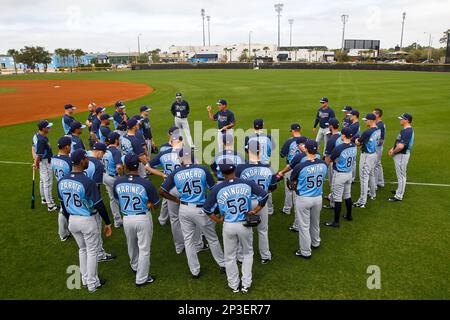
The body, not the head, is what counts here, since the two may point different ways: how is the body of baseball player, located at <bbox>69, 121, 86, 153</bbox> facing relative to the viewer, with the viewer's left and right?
facing to the right of the viewer

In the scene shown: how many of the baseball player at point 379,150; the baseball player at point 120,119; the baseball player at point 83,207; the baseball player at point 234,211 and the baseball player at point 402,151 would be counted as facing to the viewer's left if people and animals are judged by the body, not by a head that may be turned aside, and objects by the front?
2

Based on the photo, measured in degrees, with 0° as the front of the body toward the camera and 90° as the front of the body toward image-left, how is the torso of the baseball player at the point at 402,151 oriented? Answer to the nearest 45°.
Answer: approximately 90°

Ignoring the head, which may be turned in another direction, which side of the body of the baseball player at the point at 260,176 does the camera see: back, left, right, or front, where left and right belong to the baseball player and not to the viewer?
back

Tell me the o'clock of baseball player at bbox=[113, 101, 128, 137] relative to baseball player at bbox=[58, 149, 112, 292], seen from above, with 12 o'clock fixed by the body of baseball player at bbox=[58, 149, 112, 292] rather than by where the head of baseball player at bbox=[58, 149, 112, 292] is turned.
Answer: baseball player at bbox=[113, 101, 128, 137] is roughly at 11 o'clock from baseball player at bbox=[58, 149, 112, 292].

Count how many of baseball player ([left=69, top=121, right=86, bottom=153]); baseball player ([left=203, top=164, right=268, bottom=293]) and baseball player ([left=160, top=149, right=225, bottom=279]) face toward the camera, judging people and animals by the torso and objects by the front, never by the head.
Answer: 0

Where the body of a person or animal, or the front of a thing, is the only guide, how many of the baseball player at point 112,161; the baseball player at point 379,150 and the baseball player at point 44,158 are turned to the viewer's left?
1

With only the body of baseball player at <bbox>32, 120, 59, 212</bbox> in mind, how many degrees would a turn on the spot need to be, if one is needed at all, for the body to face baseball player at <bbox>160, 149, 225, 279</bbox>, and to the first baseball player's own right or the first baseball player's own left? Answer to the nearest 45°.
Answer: approximately 45° to the first baseball player's own right

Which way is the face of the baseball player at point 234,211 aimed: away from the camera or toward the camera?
away from the camera

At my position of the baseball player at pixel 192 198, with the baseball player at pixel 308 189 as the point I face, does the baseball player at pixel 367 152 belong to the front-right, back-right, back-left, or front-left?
front-left

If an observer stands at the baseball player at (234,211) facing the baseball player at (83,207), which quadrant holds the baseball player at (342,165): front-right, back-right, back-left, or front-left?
back-right

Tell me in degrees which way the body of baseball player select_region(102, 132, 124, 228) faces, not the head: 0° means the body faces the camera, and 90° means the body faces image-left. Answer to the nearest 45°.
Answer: approximately 225°

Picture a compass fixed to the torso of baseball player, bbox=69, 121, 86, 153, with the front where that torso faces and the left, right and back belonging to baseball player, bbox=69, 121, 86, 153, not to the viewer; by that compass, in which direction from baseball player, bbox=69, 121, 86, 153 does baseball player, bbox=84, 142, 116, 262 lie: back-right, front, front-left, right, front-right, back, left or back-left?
right

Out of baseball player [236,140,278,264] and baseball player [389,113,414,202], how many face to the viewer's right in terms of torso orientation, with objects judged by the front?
0

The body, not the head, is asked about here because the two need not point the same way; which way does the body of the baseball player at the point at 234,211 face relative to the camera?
away from the camera

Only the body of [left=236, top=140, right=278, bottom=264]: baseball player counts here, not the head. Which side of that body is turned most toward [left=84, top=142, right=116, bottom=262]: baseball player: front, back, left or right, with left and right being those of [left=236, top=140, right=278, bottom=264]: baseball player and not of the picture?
left

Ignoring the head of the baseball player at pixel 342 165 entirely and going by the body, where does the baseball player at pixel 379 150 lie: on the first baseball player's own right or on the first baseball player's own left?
on the first baseball player's own right

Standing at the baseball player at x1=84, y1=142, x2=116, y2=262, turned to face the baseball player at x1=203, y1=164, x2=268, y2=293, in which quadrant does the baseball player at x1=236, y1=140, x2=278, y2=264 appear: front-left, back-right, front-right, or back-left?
front-left
